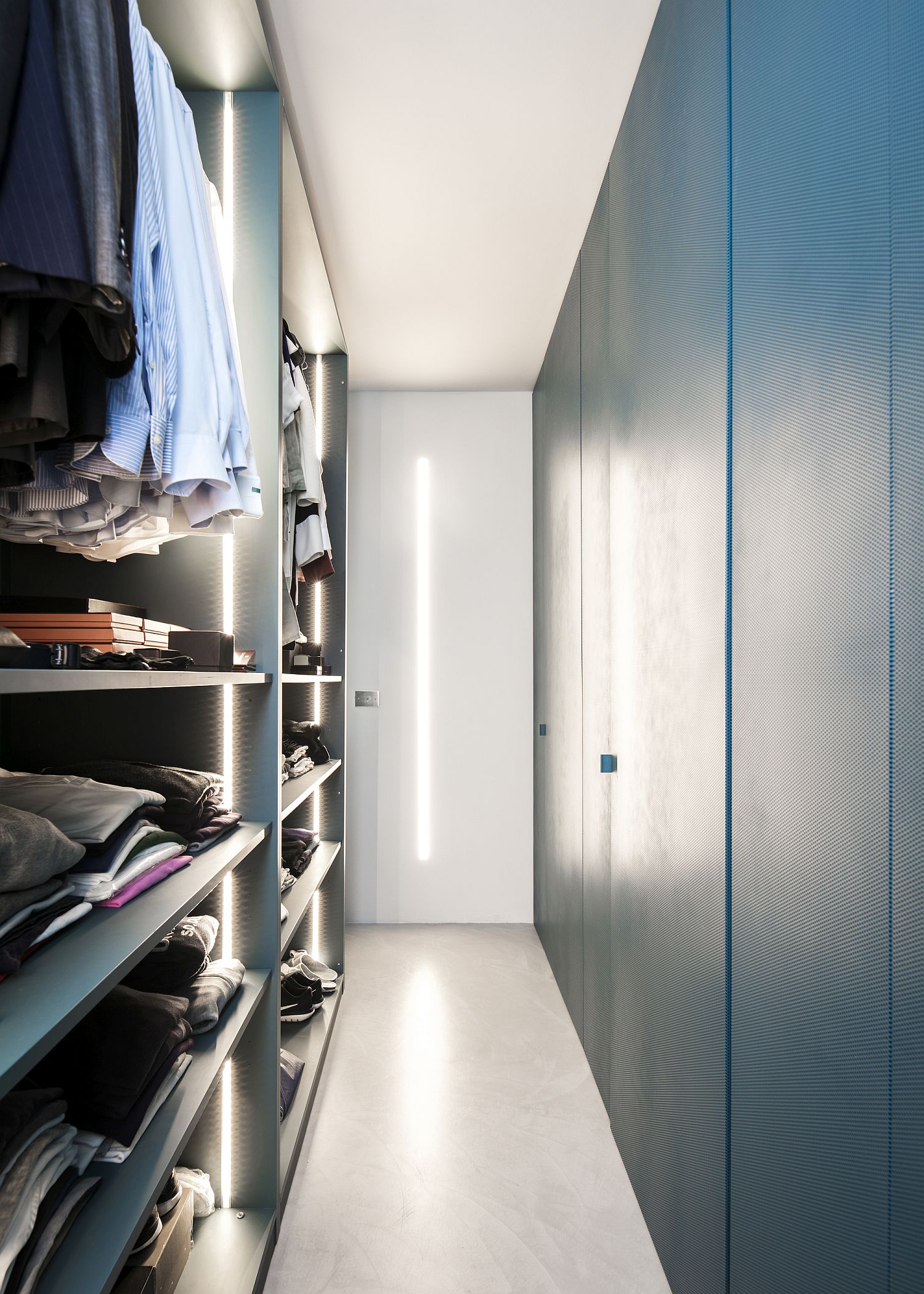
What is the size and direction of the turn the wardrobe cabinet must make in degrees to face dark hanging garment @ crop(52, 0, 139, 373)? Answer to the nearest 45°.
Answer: approximately 45° to its left

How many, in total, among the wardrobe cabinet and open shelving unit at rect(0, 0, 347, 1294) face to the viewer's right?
1

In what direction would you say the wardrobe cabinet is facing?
to the viewer's left

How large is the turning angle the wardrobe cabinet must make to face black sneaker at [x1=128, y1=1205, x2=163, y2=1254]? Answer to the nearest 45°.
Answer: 0° — it already faces it

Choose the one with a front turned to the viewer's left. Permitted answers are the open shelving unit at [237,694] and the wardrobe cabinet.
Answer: the wardrobe cabinet

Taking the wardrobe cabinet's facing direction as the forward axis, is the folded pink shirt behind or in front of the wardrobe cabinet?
in front

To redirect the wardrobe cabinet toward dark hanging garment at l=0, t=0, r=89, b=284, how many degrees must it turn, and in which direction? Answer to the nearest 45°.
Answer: approximately 45° to its left

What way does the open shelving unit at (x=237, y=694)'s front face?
to the viewer's right
